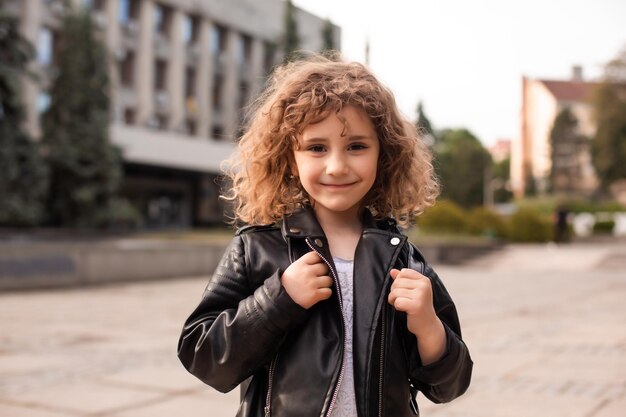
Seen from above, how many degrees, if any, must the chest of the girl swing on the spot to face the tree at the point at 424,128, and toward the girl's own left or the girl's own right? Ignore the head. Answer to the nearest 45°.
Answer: approximately 135° to the girl's own left

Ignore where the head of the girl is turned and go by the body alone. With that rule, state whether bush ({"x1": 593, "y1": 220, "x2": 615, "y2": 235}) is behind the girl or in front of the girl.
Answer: behind

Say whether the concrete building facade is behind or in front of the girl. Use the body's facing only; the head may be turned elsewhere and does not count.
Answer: behind

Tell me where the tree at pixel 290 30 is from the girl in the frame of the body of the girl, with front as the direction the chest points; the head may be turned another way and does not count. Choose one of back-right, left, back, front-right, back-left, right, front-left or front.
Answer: back

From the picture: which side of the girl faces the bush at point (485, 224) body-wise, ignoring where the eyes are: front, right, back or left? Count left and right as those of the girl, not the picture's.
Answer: back

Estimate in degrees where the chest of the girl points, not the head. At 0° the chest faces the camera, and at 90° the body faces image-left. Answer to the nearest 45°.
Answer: approximately 0°

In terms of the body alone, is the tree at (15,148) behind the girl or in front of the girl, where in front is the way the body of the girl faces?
behind

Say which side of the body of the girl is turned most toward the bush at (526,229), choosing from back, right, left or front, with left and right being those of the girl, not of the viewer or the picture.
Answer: back
